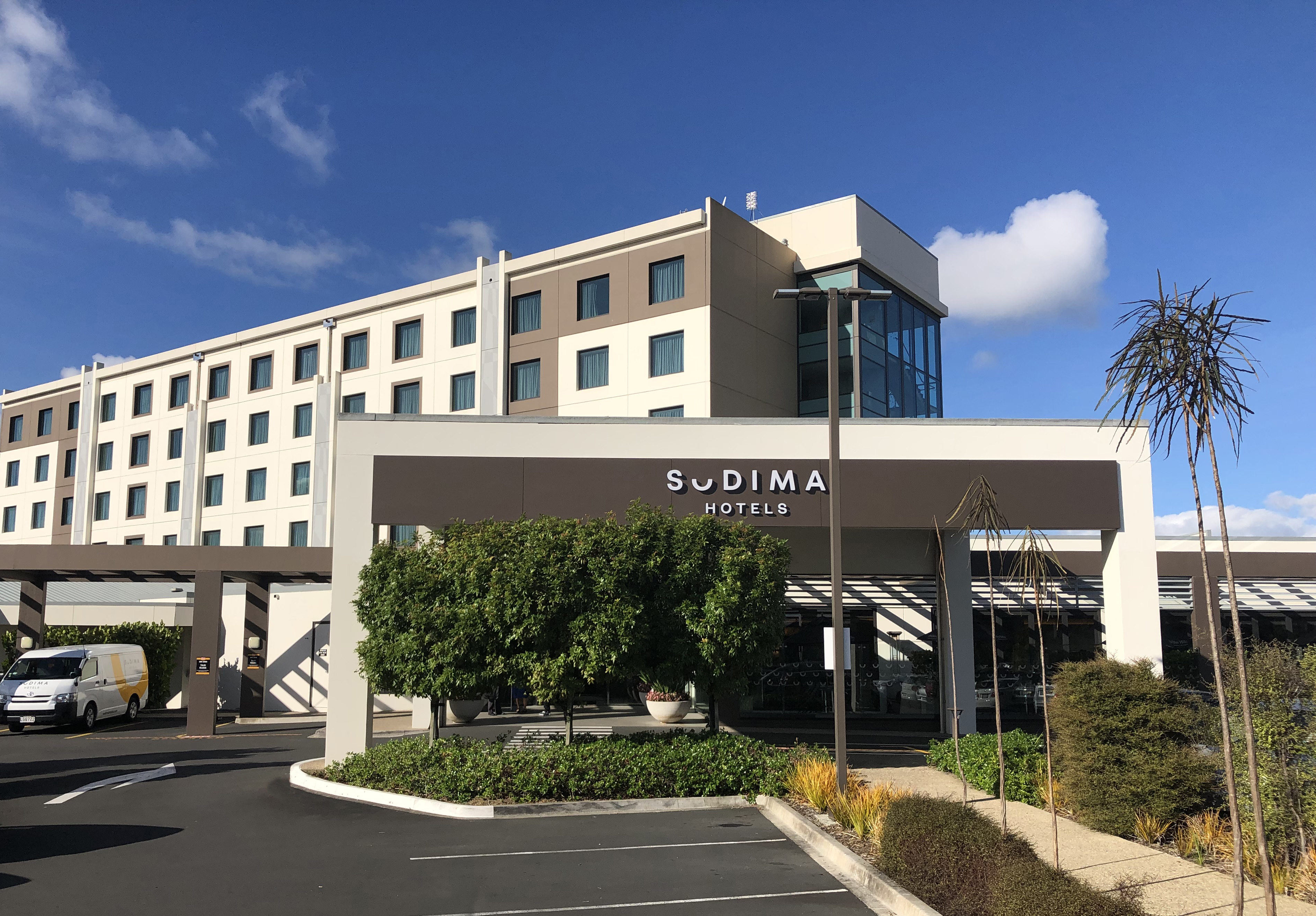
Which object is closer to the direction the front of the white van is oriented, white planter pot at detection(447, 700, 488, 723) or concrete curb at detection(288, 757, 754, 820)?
the concrete curb

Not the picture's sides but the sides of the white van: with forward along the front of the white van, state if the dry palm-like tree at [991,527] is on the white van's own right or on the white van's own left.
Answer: on the white van's own left

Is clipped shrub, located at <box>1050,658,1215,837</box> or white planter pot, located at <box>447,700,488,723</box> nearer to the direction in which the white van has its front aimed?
the clipped shrub

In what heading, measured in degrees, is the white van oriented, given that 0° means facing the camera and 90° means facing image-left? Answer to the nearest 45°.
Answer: approximately 45°

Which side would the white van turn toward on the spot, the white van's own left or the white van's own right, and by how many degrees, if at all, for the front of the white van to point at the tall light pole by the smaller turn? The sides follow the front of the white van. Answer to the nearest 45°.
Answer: approximately 90° to the white van's own left

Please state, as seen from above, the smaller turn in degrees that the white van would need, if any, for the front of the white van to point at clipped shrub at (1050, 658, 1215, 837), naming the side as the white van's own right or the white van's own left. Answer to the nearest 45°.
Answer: approximately 90° to the white van's own left

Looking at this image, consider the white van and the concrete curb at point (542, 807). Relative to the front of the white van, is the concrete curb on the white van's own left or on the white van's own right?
on the white van's own left

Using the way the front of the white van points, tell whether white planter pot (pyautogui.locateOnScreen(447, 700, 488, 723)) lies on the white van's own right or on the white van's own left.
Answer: on the white van's own left

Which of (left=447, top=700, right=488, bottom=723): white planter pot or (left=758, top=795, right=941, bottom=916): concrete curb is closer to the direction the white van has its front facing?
the concrete curb

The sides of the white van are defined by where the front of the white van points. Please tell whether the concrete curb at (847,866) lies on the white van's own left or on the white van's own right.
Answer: on the white van's own left

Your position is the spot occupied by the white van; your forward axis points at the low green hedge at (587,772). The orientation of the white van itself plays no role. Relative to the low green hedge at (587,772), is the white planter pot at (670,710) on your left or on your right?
left
